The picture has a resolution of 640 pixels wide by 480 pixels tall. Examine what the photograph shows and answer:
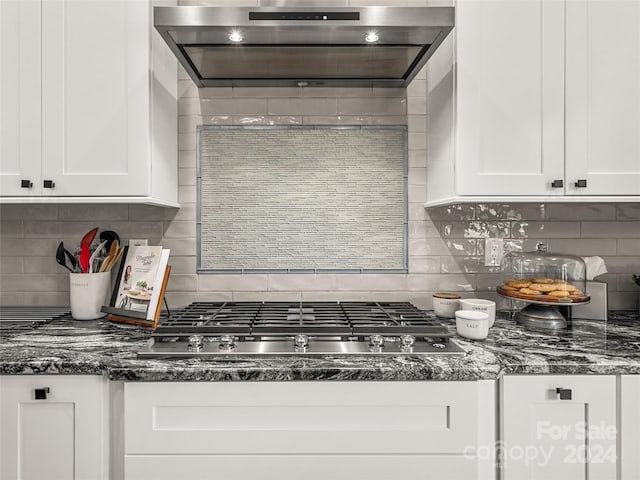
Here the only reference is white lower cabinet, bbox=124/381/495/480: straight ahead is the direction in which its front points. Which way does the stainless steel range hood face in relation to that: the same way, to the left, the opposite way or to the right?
the same way

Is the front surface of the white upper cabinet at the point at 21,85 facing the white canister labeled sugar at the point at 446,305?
no

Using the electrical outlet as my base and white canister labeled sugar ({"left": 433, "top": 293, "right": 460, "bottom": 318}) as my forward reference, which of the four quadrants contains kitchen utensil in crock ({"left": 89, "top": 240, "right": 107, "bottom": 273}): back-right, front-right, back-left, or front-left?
front-right

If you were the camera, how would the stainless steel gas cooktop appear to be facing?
facing the viewer

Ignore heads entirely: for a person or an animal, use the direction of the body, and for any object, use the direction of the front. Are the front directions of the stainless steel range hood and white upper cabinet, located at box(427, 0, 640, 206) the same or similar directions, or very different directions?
same or similar directions

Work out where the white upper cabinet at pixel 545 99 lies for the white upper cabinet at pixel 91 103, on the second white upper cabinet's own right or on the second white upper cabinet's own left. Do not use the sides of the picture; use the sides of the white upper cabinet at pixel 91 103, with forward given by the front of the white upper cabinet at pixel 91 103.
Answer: on the second white upper cabinet's own left

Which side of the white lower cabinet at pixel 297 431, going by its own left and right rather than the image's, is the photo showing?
front

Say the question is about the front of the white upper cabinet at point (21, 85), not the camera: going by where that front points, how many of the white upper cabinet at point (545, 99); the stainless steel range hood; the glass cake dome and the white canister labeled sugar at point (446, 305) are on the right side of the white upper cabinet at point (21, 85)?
0

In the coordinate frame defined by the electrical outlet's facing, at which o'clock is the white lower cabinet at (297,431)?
The white lower cabinet is roughly at 1 o'clock from the electrical outlet.

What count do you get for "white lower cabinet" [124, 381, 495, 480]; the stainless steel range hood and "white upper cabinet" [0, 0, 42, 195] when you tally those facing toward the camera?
3

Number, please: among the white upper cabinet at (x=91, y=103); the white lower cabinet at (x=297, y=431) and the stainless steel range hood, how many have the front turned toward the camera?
3

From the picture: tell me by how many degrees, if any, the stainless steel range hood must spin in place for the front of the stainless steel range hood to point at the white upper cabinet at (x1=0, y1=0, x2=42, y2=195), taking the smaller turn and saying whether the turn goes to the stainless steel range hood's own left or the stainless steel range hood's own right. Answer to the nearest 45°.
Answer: approximately 90° to the stainless steel range hood's own right

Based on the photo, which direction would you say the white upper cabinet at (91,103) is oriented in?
toward the camera

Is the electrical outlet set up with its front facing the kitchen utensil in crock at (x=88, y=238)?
no
